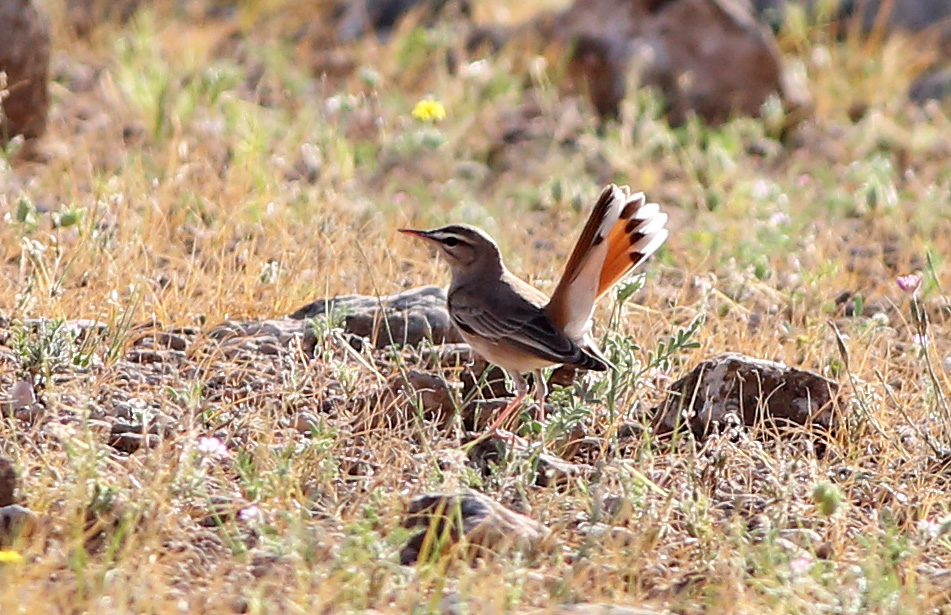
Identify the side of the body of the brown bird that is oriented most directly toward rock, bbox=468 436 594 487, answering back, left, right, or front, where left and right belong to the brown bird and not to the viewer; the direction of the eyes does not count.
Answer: left

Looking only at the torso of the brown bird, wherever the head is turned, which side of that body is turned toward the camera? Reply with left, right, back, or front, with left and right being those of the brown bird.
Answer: left

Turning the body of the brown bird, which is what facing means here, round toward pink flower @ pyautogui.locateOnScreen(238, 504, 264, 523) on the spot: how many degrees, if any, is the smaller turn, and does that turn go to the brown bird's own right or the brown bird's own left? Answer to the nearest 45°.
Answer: approximately 45° to the brown bird's own left

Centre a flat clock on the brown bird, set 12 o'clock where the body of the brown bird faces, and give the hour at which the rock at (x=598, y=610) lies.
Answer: The rock is roughly at 9 o'clock from the brown bird.

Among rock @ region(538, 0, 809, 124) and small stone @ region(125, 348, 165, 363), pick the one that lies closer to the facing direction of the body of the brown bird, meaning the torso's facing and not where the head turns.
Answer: the small stone

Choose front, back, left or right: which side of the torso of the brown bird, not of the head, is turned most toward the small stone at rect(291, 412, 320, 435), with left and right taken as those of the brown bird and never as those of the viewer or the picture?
front

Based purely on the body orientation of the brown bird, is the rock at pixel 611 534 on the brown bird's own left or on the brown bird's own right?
on the brown bird's own left

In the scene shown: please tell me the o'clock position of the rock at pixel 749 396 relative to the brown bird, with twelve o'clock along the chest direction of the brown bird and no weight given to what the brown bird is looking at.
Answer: The rock is roughly at 6 o'clock from the brown bird.

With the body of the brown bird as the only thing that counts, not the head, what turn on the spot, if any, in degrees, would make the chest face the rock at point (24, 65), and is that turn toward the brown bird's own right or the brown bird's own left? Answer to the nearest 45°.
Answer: approximately 45° to the brown bird's own right

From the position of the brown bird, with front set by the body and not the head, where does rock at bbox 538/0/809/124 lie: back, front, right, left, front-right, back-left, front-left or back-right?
right

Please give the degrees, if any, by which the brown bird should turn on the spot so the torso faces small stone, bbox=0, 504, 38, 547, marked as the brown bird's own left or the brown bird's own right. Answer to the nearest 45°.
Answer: approximately 45° to the brown bird's own left

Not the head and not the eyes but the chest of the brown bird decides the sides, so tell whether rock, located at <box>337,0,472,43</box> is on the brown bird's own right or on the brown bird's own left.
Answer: on the brown bird's own right

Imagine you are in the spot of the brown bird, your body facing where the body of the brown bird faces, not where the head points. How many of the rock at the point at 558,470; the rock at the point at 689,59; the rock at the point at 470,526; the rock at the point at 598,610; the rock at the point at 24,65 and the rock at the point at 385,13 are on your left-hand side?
3

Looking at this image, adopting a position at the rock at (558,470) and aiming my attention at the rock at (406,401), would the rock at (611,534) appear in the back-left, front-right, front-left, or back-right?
back-left

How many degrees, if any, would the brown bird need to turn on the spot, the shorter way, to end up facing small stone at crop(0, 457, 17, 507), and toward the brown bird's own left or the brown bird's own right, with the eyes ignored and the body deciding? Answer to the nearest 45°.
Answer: approximately 45° to the brown bird's own left

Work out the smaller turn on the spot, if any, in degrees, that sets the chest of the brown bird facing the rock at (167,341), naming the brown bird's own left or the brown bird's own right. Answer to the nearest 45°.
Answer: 0° — it already faces it

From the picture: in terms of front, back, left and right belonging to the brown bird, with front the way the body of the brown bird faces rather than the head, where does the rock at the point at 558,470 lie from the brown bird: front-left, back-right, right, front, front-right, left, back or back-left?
left

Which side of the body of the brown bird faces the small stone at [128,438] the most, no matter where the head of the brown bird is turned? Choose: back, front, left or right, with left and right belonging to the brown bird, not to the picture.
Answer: front
